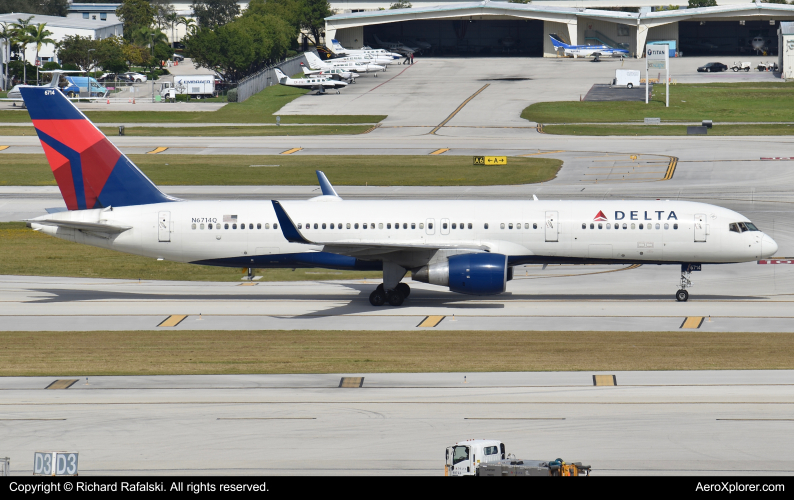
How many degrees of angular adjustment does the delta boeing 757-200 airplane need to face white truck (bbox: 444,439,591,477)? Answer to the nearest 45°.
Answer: approximately 90° to its right

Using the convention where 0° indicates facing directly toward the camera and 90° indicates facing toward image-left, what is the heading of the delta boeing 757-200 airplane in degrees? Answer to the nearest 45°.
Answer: approximately 270°
